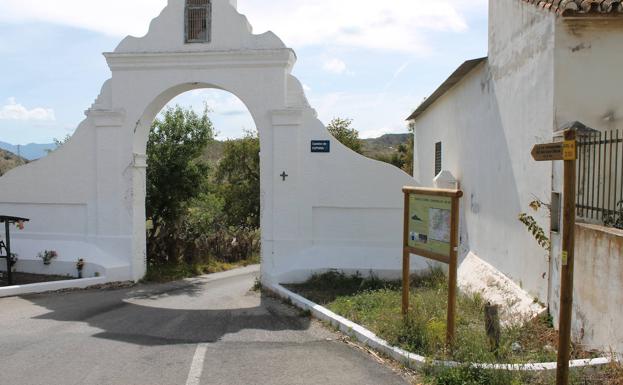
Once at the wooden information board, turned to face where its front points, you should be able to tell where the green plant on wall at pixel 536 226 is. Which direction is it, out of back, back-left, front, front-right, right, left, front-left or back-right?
back

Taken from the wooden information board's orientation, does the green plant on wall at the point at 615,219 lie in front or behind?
behind

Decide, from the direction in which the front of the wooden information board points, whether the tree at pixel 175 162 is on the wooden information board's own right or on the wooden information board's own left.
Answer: on the wooden information board's own right

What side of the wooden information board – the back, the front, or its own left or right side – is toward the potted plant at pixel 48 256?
right

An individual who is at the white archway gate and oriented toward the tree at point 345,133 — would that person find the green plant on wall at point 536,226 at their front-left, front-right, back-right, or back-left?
back-right

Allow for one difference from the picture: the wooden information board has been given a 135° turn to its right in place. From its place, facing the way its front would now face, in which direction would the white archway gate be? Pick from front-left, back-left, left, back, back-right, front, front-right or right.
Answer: front-left

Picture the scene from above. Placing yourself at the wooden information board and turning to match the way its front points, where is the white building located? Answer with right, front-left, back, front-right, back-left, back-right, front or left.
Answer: back

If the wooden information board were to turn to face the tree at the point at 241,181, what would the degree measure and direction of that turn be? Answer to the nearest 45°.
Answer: approximately 90° to its right

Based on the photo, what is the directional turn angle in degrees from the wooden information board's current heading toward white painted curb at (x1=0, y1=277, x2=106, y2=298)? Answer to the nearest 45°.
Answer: approximately 45° to its right

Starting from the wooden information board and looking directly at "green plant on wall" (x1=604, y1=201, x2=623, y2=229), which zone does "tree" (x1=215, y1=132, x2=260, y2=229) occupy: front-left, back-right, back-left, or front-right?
back-left

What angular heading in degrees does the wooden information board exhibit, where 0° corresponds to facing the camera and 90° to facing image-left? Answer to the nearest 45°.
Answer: approximately 45°

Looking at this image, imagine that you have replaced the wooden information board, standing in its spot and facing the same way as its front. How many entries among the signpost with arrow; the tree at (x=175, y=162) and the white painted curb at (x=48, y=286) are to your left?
1

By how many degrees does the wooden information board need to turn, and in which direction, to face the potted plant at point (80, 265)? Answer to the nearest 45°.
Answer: approximately 90° to its right
